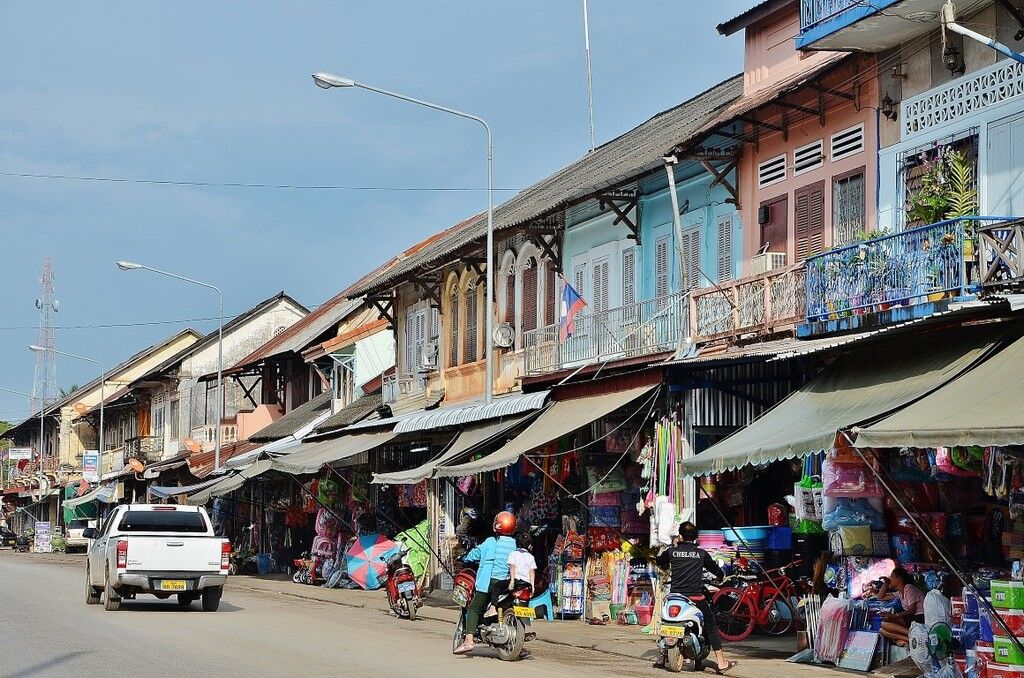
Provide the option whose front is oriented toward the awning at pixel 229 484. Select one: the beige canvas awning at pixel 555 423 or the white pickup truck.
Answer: the white pickup truck

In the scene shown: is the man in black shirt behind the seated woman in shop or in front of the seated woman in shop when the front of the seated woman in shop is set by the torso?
in front

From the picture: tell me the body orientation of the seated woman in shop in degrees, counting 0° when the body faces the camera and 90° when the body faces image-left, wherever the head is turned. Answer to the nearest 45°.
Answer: approximately 90°

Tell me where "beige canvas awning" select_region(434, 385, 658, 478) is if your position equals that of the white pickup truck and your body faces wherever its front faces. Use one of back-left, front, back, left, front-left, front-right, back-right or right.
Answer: back-right

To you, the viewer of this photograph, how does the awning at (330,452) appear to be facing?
facing the viewer and to the left of the viewer

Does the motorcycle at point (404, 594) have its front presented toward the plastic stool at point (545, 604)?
no

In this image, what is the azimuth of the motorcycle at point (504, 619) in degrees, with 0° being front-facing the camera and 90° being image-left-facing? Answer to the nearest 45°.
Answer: approximately 135°

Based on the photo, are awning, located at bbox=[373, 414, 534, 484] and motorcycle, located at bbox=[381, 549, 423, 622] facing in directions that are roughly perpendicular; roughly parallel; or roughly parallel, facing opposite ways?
roughly perpendicular

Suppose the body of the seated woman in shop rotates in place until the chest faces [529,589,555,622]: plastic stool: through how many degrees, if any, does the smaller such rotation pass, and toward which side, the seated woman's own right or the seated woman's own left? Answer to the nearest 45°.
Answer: approximately 45° to the seated woman's own right

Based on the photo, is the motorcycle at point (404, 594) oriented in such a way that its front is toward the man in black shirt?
no

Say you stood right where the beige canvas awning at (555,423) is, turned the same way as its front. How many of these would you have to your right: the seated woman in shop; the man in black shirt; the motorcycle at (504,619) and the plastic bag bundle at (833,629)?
0

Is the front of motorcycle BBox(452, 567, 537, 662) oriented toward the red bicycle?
no

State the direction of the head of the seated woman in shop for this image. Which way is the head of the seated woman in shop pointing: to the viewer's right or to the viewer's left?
to the viewer's left

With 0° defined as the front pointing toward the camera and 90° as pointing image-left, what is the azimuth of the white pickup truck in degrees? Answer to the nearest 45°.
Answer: approximately 180°

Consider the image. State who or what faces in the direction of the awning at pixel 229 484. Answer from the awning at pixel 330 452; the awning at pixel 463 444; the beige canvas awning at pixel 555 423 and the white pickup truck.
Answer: the white pickup truck

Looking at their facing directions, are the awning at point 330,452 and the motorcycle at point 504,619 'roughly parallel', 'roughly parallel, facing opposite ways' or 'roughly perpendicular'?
roughly perpendicular

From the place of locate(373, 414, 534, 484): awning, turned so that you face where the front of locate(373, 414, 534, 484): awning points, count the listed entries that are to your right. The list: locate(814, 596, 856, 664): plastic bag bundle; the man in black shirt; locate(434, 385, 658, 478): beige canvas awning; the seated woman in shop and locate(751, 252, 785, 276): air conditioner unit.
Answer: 0
